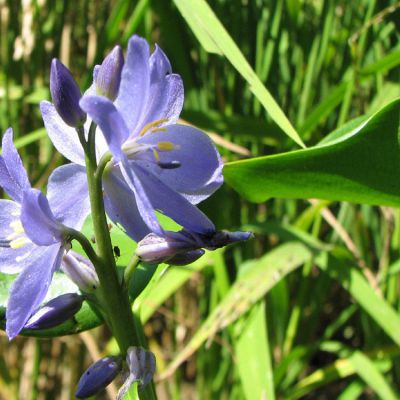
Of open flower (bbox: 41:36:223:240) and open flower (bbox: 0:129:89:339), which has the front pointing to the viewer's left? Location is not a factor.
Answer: open flower (bbox: 0:129:89:339)

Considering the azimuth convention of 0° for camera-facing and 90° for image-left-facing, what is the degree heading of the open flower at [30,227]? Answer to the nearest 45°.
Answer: approximately 90°

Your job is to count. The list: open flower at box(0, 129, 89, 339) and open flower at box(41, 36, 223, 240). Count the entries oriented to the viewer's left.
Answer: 1

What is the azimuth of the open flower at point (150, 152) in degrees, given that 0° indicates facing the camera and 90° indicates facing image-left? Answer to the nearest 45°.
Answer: approximately 315°
